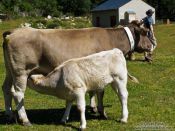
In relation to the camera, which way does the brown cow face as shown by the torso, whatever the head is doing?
to the viewer's right

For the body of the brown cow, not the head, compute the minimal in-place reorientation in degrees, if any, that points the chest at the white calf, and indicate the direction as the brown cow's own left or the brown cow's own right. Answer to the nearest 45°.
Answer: approximately 45° to the brown cow's own right
